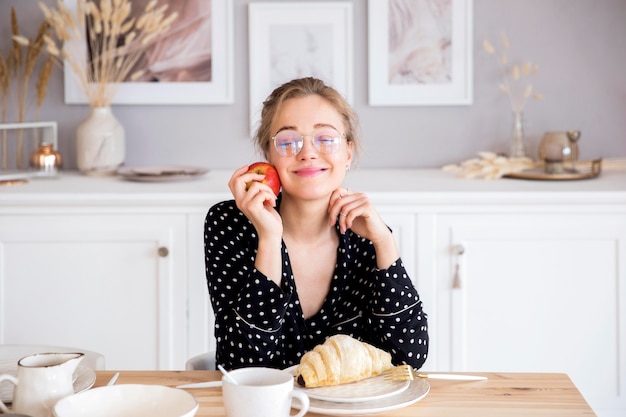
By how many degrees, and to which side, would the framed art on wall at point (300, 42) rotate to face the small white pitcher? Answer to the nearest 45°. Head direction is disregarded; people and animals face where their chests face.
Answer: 0° — it already faces it

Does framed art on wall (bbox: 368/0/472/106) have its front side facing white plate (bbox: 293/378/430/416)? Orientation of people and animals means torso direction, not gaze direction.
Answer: yes

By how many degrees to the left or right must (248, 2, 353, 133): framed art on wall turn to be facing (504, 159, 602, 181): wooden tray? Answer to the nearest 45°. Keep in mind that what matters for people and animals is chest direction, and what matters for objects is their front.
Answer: approximately 90° to its left

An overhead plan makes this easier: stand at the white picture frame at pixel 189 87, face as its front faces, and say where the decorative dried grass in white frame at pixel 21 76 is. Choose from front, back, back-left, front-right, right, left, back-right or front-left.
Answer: right

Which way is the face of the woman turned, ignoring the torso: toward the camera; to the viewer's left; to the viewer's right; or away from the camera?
toward the camera

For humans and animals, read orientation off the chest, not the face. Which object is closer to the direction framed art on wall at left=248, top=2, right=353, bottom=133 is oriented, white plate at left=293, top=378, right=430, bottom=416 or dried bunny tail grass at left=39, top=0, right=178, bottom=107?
the white plate

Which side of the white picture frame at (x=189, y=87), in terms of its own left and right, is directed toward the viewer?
front

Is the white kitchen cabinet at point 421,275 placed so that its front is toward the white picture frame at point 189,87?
no

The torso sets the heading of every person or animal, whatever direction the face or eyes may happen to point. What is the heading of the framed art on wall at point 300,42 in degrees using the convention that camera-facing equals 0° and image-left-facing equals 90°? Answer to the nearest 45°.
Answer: approximately 0°

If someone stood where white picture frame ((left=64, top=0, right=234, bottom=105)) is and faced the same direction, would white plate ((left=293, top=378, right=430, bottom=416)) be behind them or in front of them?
in front

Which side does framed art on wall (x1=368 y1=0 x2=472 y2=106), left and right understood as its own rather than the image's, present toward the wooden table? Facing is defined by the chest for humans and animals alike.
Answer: front

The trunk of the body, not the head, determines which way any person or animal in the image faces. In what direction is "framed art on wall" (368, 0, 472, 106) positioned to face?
toward the camera

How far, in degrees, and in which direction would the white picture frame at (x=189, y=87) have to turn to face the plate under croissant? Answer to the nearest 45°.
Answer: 0° — it already faces it

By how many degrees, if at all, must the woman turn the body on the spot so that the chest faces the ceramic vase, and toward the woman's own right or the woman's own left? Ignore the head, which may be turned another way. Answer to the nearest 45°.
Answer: approximately 135° to the woman's own right

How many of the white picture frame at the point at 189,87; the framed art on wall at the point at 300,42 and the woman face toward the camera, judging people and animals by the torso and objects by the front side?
3

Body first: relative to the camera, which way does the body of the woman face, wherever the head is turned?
toward the camera

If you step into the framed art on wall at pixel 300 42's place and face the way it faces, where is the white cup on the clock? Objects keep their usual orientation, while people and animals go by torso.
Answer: The white cup is roughly at 12 o'clock from the framed art on wall.
